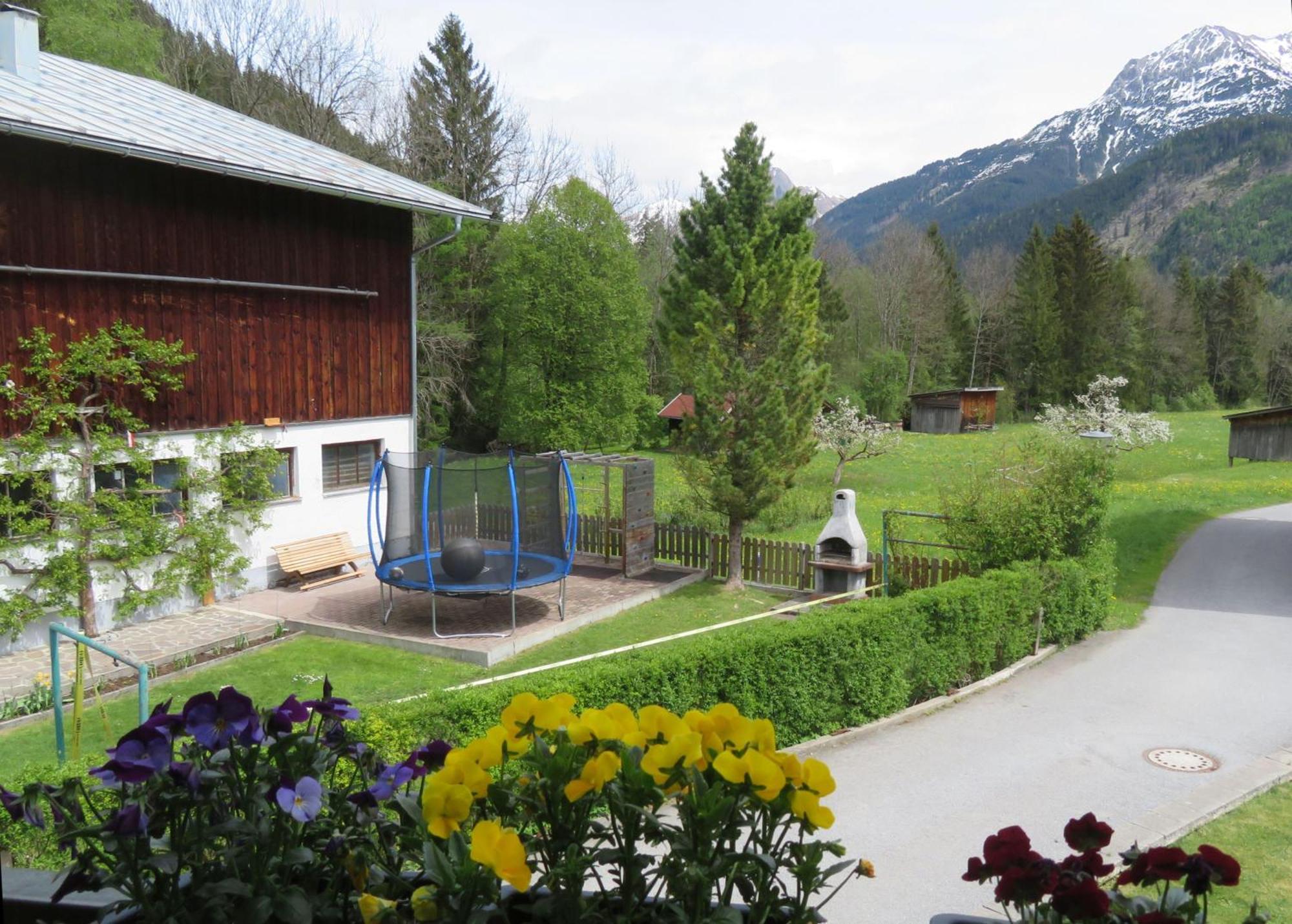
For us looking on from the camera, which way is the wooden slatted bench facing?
facing the viewer and to the right of the viewer

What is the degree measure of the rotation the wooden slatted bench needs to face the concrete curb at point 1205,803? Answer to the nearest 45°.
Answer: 0° — it already faces it

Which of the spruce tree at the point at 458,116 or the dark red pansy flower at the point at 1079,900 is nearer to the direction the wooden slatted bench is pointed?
the dark red pansy flower

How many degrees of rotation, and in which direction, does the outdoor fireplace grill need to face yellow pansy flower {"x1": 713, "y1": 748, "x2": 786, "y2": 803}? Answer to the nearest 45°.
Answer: approximately 45° to its left

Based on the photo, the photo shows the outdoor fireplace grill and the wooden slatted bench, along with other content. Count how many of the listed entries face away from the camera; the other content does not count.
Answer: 0

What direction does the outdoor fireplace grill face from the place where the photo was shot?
facing the viewer and to the left of the viewer

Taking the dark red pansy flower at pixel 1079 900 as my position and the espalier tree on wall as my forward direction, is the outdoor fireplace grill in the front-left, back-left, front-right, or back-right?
front-right

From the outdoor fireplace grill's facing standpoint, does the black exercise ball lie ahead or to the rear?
ahead

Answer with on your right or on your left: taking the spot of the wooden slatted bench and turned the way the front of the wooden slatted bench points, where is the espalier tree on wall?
on your right

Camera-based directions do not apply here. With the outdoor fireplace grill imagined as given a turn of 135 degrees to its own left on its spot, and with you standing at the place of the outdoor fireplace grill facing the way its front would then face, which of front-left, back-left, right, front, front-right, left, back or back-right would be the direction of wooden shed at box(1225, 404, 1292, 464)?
front-left

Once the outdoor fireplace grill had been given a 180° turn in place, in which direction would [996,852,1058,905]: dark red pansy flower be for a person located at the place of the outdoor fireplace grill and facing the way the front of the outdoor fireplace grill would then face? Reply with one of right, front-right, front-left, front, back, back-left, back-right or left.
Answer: back-right

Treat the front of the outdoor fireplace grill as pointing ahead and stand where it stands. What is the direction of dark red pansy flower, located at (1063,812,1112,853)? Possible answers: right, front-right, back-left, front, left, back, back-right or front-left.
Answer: front-left

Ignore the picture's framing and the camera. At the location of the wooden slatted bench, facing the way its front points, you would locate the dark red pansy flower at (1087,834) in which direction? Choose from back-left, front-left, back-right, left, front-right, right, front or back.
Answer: front-right

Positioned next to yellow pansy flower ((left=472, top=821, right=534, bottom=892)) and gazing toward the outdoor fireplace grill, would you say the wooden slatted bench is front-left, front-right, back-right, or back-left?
front-left

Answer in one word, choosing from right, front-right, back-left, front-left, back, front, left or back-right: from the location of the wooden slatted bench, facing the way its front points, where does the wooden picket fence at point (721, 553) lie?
front-left

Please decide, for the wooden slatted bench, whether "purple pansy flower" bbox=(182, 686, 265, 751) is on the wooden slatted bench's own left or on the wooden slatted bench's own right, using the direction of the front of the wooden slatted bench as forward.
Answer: on the wooden slatted bench's own right

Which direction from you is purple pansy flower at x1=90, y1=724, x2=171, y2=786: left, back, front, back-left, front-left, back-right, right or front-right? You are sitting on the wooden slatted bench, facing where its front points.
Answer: front-right
